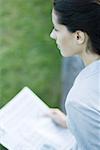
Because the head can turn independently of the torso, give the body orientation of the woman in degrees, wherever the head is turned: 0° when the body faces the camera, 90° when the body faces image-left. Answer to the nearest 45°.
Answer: approximately 90°
